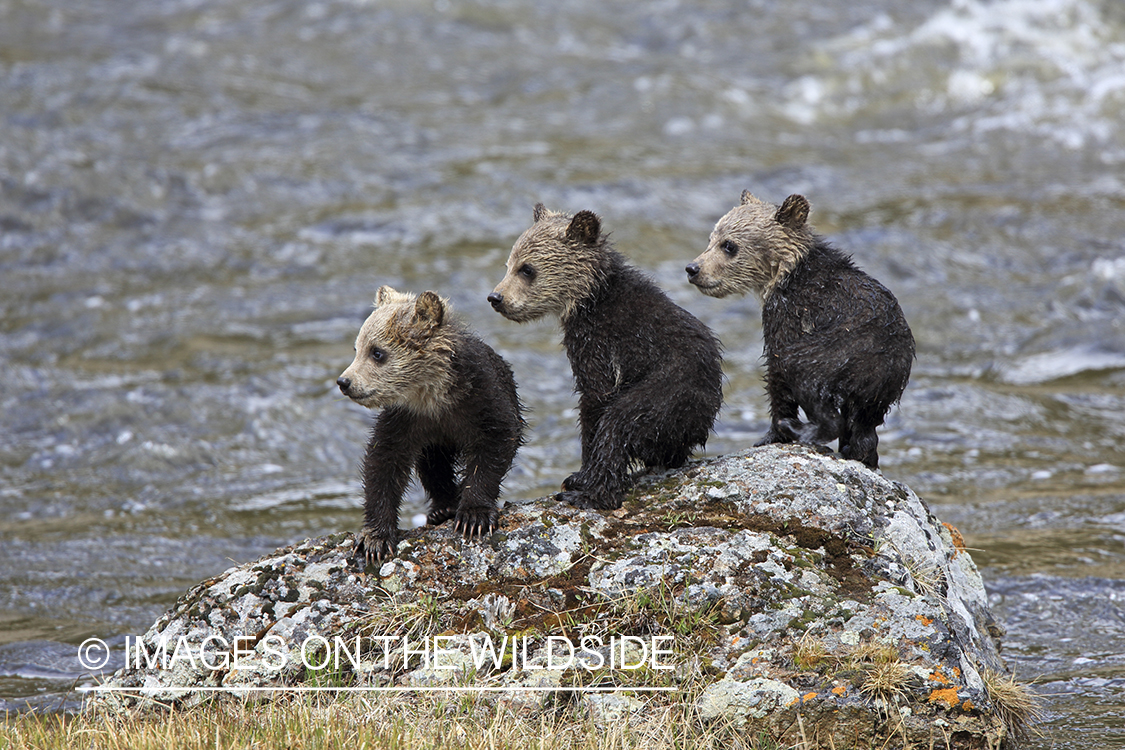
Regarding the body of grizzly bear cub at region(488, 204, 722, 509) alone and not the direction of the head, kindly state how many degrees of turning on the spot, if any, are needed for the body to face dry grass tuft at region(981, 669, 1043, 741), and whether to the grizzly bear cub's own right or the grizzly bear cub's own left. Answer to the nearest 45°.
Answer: approximately 180°

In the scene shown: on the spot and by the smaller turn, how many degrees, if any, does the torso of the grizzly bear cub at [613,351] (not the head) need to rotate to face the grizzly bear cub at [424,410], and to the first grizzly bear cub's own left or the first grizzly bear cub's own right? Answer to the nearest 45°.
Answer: approximately 45° to the first grizzly bear cub's own left

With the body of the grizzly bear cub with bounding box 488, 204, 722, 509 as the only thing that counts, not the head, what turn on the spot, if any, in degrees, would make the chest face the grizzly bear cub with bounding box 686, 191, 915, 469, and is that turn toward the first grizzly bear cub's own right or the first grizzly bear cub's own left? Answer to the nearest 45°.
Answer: approximately 180°

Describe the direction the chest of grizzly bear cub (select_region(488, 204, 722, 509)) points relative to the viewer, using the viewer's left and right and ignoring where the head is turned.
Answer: facing to the left of the viewer

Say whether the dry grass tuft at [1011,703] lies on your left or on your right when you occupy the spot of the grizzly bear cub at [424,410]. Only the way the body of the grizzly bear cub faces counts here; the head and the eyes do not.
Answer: on your left

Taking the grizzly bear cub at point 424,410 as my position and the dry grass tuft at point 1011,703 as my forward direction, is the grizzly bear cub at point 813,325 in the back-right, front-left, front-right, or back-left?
front-left

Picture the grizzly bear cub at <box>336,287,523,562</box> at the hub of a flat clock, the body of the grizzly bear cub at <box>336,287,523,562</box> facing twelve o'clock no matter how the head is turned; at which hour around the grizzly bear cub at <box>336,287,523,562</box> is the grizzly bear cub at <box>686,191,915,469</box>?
the grizzly bear cub at <box>686,191,915,469</box> is roughly at 7 o'clock from the grizzly bear cub at <box>336,287,523,562</box>.
